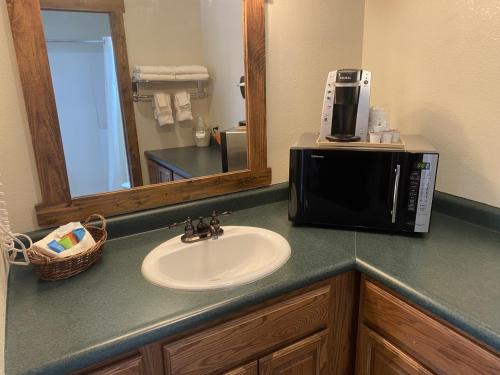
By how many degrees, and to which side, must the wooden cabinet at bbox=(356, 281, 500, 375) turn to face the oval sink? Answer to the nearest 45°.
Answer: approximately 45° to its right

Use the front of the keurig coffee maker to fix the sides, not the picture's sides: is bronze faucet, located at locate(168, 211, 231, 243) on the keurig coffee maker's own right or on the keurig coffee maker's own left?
on the keurig coffee maker's own right

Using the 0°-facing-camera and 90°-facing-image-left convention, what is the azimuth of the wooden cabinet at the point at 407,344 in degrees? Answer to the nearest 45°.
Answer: approximately 45°

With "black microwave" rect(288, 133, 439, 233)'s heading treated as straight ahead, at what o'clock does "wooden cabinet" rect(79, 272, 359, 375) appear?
The wooden cabinet is roughly at 1 o'clock from the black microwave.

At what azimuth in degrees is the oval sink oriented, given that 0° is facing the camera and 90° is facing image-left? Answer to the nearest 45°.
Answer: approximately 315°

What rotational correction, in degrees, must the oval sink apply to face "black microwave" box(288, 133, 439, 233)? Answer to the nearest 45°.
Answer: approximately 45° to its left

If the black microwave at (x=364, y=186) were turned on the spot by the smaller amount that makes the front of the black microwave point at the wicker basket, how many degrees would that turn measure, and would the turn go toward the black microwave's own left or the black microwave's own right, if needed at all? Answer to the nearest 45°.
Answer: approximately 45° to the black microwave's own right
